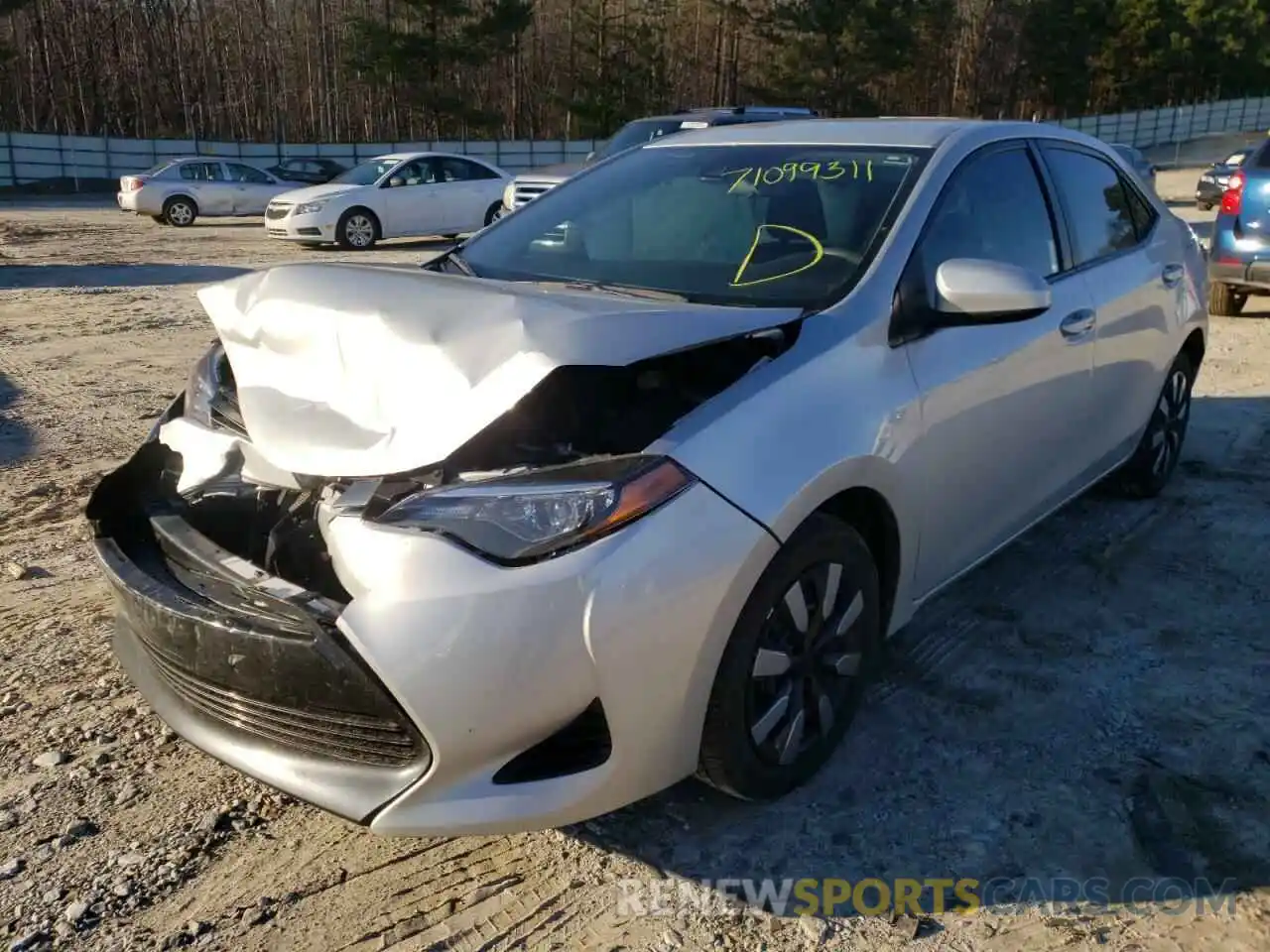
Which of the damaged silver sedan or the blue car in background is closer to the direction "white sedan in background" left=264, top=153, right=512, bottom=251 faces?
the damaged silver sedan

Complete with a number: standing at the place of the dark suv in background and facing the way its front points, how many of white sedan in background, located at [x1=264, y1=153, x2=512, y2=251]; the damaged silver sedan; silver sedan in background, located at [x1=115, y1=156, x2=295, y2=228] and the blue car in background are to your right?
2

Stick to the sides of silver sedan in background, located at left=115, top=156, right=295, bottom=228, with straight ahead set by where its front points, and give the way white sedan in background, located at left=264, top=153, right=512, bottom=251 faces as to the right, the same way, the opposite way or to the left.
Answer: the opposite way

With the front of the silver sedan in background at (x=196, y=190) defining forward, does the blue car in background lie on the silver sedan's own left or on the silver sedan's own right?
on the silver sedan's own right

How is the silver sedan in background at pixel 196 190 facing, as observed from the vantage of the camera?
facing away from the viewer and to the right of the viewer

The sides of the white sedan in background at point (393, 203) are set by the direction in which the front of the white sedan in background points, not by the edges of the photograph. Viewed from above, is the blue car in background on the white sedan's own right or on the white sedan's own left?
on the white sedan's own left

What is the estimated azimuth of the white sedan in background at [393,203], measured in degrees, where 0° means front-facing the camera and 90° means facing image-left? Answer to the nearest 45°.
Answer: approximately 45°

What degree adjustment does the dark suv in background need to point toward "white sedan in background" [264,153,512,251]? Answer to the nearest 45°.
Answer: approximately 90° to its right

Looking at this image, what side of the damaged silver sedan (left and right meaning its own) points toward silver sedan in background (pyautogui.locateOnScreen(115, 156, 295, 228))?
right
